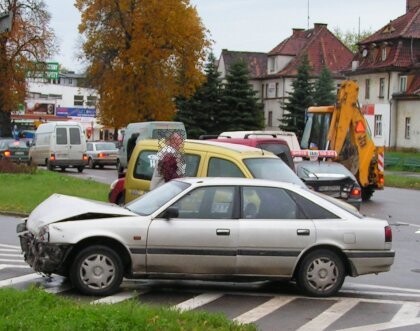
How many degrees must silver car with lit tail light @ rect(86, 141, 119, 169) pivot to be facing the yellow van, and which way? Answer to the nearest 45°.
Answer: approximately 135° to its left

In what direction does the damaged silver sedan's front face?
to the viewer's left

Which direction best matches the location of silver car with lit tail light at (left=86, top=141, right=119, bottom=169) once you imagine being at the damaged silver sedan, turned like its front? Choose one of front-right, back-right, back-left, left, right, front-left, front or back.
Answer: right

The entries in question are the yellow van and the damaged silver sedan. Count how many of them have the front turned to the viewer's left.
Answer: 1

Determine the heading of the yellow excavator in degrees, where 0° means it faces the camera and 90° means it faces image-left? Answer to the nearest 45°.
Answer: approximately 135°

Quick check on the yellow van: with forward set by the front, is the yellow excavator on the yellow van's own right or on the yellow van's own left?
on the yellow van's own left

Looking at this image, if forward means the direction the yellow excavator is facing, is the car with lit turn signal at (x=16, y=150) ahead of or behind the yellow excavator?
ahead

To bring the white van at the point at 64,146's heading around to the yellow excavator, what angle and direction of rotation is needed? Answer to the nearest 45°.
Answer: approximately 180°

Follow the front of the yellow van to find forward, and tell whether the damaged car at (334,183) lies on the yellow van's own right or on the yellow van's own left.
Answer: on the yellow van's own left

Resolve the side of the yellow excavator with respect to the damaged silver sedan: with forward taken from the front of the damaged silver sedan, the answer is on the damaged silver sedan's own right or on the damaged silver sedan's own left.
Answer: on the damaged silver sedan's own right
